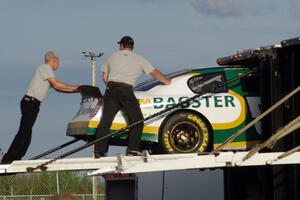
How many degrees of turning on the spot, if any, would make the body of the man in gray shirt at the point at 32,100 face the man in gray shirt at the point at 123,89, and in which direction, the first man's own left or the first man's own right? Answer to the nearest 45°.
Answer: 0° — they already face them

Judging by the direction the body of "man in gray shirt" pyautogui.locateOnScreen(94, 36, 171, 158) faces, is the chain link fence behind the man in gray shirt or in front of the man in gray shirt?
in front

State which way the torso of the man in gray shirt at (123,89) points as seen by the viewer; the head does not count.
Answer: away from the camera

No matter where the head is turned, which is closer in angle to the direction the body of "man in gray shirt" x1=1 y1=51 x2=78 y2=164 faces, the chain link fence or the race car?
the race car

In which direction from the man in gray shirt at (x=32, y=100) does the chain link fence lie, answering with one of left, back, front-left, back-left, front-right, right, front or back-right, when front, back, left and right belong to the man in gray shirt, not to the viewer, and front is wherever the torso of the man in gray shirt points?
left

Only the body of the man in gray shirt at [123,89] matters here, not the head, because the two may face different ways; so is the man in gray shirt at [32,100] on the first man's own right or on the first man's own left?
on the first man's own left

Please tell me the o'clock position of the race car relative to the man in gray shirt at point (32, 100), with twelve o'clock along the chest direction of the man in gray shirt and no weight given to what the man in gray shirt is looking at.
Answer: The race car is roughly at 12 o'clock from the man in gray shirt.

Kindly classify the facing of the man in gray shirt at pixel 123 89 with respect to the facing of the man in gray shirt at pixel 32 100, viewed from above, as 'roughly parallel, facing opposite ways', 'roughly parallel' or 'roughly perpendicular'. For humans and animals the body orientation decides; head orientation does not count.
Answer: roughly perpendicular

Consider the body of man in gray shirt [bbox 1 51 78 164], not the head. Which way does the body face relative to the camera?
to the viewer's right

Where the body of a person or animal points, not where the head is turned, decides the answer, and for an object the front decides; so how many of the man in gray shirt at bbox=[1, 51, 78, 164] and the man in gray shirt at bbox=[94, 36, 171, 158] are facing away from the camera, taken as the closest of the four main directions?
1
